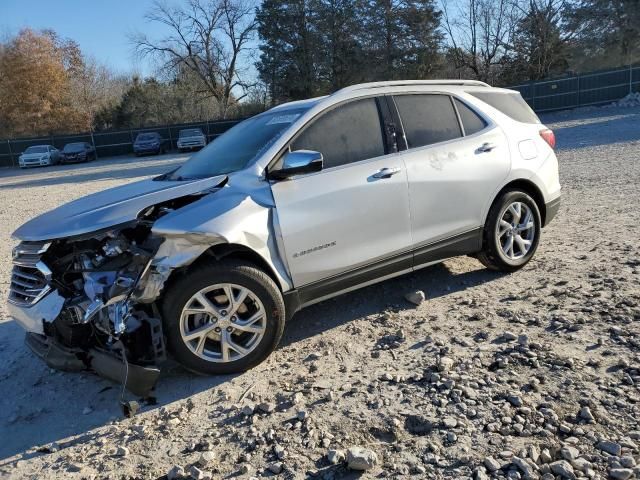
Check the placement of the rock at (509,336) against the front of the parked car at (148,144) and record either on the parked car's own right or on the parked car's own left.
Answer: on the parked car's own left

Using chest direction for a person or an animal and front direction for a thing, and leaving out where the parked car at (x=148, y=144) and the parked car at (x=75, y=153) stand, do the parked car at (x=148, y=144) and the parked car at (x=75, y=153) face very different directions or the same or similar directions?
same or similar directions

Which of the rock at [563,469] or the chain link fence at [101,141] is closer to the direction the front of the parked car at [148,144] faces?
the rock

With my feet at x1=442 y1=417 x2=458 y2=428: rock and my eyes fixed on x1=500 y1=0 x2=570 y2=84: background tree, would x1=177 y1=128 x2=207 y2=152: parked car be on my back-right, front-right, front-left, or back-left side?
front-left

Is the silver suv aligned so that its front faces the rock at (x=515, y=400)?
no

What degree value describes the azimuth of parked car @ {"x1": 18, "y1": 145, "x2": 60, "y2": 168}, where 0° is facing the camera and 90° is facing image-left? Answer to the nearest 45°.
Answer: approximately 45°

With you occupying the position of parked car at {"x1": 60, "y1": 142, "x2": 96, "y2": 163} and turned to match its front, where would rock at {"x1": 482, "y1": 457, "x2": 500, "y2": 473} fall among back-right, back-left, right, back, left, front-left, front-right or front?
front-left

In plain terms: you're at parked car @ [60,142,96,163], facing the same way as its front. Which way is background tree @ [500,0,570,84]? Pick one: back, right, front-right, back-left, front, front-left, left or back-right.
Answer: back-left

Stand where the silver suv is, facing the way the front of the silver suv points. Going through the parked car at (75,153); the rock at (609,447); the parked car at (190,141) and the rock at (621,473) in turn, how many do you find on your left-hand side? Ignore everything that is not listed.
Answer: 2

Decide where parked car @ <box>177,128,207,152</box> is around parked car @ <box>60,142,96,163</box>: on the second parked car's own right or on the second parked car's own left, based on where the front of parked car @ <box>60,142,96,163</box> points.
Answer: on the second parked car's own left

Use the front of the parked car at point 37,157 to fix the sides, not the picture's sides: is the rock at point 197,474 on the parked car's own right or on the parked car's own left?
on the parked car's own left

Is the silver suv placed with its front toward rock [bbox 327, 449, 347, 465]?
no

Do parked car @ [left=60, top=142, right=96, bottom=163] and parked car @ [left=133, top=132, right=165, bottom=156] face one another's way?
no

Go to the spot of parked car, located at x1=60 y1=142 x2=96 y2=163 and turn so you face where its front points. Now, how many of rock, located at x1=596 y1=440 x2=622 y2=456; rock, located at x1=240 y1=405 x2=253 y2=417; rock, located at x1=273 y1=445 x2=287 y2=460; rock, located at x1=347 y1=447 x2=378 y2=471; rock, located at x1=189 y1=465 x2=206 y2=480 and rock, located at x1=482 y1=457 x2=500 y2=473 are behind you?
0

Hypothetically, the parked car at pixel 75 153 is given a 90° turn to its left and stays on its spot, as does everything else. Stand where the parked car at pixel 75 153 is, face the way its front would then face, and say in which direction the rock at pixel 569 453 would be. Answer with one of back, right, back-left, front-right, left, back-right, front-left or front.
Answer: front-right

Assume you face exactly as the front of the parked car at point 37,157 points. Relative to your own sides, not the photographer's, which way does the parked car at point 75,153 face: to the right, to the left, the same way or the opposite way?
the same way

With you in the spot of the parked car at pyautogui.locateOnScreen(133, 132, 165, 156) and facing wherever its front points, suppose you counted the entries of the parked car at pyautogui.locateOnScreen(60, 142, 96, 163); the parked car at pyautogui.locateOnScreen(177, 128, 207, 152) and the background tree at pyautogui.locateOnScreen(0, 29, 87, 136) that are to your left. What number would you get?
1

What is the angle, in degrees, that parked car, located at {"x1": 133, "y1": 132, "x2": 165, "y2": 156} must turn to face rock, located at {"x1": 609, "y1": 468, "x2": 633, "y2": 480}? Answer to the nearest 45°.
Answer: approximately 45° to its left

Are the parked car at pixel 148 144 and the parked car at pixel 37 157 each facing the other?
no

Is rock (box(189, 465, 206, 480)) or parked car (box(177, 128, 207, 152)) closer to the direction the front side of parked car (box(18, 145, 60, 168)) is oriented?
the rock

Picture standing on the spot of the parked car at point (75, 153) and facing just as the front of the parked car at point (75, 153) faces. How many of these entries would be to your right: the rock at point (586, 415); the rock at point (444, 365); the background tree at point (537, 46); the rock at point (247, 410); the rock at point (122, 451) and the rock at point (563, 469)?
0
